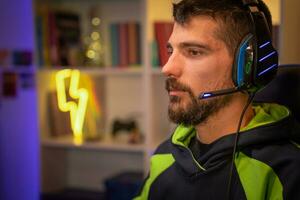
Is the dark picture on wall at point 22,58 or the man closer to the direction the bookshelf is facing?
the man

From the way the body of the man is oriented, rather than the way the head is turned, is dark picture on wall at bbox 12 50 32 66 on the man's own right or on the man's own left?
on the man's own right

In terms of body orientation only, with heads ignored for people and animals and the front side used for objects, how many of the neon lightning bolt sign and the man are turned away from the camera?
0

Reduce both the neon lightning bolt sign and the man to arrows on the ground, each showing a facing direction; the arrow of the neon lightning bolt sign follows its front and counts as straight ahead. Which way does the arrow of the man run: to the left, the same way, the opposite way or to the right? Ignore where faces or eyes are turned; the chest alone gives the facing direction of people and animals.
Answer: to the right

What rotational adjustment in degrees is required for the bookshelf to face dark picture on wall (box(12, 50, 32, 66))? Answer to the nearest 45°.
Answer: approximately 90° to its right

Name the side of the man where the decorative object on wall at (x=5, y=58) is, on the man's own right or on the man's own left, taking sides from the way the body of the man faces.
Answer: on the man's own right

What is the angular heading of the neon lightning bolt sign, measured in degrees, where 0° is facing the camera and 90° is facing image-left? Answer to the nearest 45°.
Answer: approximately 0°

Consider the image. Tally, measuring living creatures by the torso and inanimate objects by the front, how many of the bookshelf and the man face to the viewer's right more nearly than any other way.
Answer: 0

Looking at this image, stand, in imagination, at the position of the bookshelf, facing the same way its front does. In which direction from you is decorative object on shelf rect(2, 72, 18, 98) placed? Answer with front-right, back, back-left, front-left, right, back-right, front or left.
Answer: right

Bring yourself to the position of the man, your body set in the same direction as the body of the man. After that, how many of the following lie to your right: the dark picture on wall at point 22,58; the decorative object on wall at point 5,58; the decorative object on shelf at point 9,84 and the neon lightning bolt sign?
4

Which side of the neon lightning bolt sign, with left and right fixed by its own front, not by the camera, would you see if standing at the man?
front
